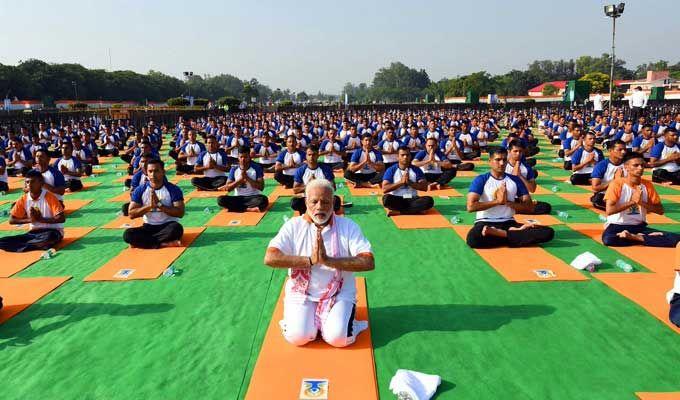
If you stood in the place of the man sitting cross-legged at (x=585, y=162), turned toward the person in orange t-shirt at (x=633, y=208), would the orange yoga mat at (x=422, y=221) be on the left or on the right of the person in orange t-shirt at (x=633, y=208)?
right

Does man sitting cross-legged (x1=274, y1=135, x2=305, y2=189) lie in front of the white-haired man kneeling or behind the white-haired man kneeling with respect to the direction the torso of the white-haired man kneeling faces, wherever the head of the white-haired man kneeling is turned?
behind

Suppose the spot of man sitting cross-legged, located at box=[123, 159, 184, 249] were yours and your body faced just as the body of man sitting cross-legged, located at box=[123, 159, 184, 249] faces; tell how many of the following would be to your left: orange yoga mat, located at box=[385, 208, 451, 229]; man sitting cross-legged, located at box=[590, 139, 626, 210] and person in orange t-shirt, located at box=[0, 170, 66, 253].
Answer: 2

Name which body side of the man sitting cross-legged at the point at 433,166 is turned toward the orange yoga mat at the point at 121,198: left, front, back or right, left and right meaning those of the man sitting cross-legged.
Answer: right

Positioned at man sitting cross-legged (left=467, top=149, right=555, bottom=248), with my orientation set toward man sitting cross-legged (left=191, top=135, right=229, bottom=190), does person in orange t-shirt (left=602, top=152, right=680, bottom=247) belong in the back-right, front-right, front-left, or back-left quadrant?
back-right

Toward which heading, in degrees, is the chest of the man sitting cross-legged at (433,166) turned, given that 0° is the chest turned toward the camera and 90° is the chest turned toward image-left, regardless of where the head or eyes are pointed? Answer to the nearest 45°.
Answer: approximately 0°
